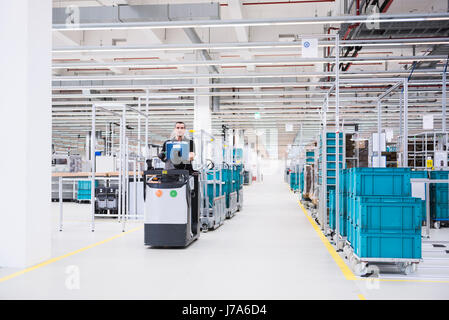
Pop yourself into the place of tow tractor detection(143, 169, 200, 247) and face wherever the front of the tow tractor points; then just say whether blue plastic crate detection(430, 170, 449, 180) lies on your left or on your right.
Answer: on your left

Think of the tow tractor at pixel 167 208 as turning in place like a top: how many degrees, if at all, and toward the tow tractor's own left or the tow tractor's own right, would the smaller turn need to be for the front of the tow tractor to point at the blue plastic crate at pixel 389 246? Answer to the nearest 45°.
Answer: approximately 45° to the tow tractor's own left

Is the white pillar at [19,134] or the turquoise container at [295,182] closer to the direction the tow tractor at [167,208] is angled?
the white pillar

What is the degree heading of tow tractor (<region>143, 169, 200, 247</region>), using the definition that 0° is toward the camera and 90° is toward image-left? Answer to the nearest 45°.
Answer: approximately 0°

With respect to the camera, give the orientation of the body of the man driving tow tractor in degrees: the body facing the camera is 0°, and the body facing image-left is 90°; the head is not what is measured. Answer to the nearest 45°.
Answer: approximately 0°

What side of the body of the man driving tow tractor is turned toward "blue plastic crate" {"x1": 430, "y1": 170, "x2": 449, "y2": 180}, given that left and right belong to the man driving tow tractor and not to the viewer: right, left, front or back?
left

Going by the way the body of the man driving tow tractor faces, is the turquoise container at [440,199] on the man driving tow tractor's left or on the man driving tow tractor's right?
on the man driving tow tractor's left

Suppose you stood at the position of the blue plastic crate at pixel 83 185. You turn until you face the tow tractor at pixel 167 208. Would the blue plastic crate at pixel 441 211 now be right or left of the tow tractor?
left
